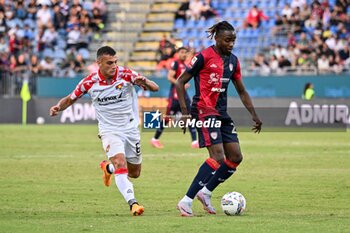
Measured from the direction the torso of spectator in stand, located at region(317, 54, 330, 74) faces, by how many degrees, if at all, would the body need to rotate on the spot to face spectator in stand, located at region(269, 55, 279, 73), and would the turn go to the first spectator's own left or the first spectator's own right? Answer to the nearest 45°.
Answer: approximately 90° to the first spectator's own right

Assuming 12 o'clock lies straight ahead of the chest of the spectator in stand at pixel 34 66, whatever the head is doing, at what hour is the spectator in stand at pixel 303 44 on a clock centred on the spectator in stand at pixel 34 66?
the spectator in stand at pixel 303 44 is roughly at 10 o'clock from the spectator in stand at pixel 34 66.

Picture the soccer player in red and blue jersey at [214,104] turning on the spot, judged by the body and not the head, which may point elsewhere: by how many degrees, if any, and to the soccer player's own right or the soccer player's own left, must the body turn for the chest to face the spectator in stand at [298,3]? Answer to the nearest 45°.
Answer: approximately 135° to the soccer player's own left

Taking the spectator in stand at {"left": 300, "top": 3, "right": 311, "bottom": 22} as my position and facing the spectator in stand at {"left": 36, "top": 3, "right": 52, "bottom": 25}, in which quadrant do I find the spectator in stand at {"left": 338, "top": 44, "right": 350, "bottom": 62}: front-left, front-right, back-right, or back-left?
back-left

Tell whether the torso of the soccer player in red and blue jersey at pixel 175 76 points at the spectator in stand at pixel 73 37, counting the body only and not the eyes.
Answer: no

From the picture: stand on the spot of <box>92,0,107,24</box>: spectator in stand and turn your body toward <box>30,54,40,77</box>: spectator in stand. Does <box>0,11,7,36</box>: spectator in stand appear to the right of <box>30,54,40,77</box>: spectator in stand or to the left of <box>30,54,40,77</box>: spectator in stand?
right

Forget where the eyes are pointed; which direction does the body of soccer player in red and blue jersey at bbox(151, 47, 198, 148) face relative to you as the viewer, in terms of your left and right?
facing the viewer and to the right of the viewer

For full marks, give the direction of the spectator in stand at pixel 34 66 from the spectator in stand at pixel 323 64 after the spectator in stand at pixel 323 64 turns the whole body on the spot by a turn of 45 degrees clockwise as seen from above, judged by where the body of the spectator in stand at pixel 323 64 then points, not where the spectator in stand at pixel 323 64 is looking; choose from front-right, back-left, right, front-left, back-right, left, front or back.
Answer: front-right

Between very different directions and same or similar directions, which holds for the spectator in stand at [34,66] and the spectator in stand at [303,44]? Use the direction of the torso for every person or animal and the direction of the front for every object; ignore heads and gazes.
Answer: same or similar directions

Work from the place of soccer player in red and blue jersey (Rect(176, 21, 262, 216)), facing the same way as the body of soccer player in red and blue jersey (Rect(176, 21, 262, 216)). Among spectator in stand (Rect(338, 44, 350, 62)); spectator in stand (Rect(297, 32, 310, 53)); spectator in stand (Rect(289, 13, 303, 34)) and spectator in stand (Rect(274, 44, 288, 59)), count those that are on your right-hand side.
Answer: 0

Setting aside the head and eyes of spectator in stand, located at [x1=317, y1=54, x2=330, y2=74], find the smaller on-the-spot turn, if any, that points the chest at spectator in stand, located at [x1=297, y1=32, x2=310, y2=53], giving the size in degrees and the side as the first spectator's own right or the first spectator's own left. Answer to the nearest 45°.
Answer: approximately 135° to the first spectator's own right

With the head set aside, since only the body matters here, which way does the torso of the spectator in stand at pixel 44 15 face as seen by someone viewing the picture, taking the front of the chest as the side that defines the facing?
toward the camera

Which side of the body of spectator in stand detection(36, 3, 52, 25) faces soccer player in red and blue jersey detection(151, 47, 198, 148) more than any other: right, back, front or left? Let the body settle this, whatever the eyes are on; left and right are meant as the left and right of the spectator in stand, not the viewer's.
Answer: front

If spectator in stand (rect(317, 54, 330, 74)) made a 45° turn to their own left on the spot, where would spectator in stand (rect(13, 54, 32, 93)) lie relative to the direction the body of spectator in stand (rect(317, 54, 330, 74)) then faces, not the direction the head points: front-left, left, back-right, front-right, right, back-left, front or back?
back-right

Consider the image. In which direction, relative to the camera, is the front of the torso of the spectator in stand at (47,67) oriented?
toward the camera

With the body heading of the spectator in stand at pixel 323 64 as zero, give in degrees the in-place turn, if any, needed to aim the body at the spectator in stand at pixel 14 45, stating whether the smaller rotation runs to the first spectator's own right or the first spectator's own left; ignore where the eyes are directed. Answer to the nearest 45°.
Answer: approximately 90° to the first spectator's own right

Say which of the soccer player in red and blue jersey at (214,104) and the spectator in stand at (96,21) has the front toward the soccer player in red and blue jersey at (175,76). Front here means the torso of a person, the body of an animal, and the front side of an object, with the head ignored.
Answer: the spectator in stand

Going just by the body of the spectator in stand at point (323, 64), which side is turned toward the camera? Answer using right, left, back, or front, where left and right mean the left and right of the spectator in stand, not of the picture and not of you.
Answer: front

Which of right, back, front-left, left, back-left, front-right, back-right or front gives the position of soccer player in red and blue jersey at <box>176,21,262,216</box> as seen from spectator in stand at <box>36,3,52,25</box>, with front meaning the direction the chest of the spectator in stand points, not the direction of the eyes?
front

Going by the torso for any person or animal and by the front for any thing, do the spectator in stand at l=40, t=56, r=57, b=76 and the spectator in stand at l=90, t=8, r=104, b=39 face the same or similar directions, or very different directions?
same or similar directions

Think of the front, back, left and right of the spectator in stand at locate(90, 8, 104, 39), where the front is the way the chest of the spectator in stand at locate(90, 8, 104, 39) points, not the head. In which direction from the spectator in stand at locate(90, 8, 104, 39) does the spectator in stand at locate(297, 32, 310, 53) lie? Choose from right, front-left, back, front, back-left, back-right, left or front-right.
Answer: front-left

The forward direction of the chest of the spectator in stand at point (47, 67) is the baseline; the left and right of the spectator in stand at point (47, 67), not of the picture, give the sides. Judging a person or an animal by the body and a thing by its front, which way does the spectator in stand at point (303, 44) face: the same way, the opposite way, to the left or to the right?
the same way
